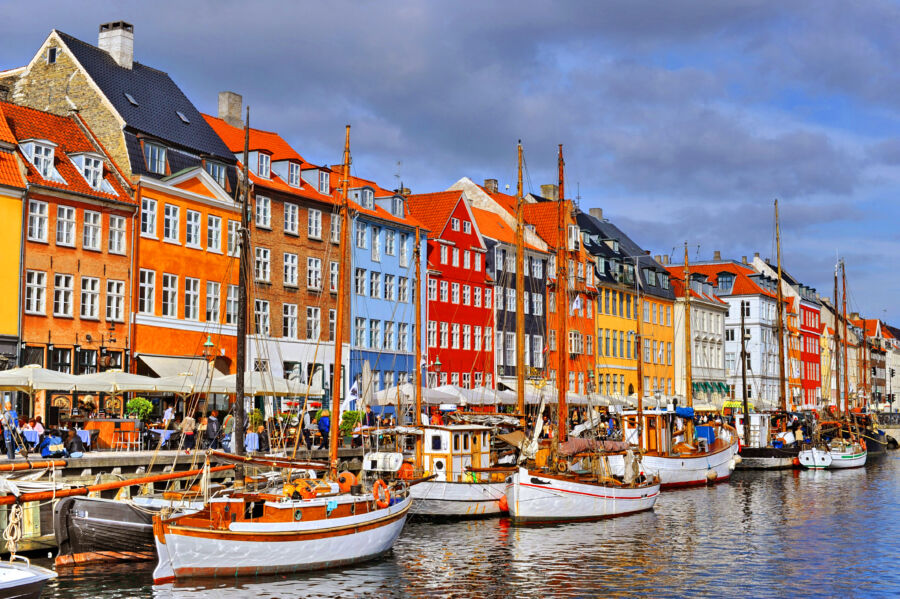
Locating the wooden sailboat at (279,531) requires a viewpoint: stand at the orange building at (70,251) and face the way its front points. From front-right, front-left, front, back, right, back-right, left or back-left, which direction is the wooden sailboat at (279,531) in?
front-right

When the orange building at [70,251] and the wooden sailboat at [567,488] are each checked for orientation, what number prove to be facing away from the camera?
0

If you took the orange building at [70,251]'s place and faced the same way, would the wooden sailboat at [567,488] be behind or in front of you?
in front

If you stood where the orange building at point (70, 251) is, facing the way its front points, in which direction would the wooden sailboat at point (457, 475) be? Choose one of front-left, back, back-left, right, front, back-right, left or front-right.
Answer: front

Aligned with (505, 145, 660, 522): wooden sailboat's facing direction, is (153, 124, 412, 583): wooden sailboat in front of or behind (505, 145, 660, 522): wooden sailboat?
in front

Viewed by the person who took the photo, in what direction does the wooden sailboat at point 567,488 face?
facing the viewer and to the left of the viewer

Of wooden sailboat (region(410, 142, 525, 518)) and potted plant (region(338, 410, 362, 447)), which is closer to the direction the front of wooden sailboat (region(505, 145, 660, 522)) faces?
the wooden sailboat

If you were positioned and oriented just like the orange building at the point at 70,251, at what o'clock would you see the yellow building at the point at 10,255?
The yellow building is roughly at 3 o'clock from the orange building.

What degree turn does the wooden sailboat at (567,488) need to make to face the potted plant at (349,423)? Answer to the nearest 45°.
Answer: approximately 90° to its right
